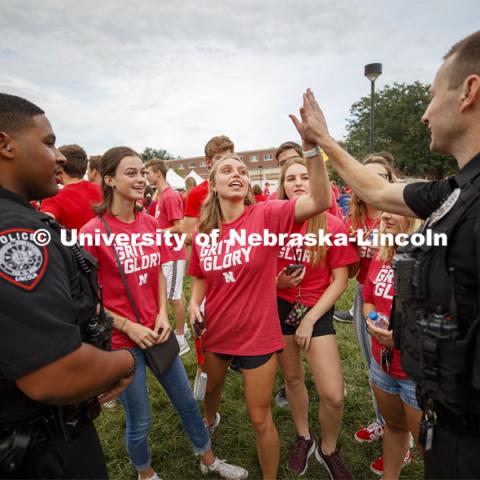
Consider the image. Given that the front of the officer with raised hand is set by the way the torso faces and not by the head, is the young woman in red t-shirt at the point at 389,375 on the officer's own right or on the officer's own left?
on the officer's own right

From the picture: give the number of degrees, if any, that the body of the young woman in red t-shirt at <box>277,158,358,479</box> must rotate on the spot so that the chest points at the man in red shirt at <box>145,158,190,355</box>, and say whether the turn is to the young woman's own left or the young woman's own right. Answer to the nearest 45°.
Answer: approximately 135° to the young woman's own right

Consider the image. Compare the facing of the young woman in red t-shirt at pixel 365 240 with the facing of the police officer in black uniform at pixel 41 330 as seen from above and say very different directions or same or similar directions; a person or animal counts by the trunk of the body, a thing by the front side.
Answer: very different directions

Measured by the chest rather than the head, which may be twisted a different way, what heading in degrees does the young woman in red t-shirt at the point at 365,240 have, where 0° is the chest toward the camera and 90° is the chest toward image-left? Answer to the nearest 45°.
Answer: approximately 45°

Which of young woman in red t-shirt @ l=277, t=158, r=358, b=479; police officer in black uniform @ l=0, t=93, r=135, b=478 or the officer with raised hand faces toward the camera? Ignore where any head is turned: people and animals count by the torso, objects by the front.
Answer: the young woman in red t-shirt

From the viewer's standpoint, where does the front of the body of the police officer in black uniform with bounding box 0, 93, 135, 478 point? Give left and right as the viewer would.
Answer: facing to the right of the viewer

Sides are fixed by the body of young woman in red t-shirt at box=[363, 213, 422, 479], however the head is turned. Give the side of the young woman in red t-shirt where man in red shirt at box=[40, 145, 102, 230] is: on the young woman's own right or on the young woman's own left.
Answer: on the young woman's own right

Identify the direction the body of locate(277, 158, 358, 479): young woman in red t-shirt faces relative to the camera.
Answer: toward the camera

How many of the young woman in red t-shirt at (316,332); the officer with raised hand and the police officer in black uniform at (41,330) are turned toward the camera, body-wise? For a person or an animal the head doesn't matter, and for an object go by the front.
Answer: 1

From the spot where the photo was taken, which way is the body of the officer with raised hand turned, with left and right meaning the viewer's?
facing to the left of the viewer

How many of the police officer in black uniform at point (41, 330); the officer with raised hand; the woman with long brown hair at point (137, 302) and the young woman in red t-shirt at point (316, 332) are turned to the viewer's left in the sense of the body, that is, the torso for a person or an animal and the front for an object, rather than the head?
1

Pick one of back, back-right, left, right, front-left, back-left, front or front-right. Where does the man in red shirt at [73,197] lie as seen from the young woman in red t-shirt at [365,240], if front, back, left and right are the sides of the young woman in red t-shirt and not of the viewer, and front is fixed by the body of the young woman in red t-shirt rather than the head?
front-right

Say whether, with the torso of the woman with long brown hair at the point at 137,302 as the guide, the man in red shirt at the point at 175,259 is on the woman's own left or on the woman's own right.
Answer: on the woman's own left

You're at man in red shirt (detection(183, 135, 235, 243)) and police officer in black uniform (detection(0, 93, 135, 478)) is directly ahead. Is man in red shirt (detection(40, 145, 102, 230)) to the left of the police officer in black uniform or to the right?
right
